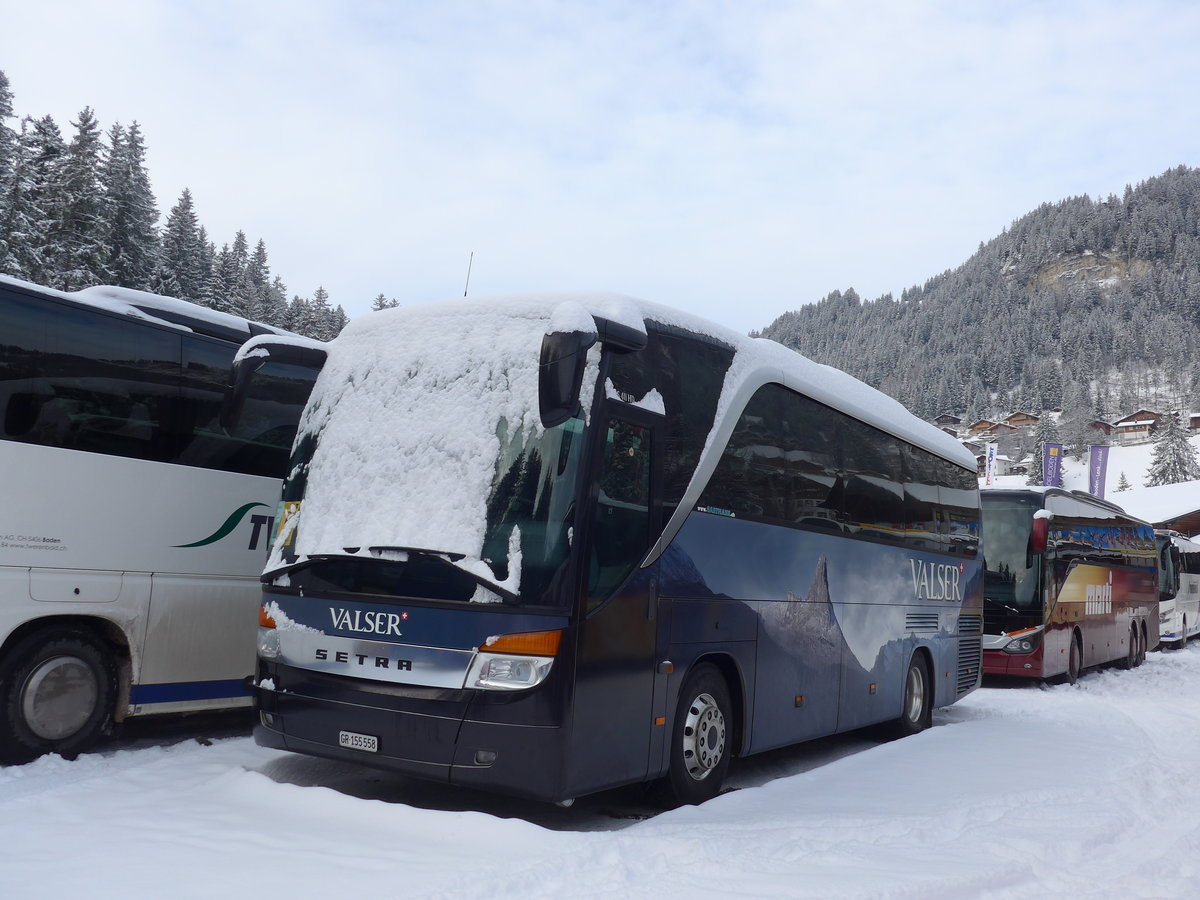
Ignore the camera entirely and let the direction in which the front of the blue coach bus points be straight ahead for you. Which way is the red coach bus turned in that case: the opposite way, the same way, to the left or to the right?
the same way

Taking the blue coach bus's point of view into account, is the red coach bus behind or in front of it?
behind

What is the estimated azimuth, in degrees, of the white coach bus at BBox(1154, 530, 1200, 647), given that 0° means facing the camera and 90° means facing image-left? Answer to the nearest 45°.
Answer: approximately 45°

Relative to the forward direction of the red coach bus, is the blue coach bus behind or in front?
in front

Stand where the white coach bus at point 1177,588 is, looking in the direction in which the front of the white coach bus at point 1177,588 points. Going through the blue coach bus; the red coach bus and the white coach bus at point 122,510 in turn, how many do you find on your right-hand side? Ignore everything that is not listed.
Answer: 0

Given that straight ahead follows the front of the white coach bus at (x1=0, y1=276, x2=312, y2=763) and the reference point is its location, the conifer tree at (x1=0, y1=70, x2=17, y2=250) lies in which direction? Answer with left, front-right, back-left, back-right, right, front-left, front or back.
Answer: back-right

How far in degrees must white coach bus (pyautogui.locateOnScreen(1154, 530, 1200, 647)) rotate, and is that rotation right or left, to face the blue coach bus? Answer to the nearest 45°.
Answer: approximately 45° to its left

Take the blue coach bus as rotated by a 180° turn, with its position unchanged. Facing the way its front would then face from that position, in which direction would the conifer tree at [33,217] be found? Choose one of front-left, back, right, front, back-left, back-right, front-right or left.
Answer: left

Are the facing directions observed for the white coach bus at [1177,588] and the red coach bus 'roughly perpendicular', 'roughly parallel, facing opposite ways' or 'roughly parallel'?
roughly parallel

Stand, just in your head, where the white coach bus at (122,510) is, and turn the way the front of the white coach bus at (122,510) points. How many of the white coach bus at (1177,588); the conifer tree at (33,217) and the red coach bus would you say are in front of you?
0

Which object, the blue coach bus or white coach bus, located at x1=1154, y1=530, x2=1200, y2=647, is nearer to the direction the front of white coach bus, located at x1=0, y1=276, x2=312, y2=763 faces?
the blue coach bus

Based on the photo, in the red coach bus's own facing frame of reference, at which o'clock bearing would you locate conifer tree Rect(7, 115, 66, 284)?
The conifer tree is roughly at 2 o'clock from the red coach bus.

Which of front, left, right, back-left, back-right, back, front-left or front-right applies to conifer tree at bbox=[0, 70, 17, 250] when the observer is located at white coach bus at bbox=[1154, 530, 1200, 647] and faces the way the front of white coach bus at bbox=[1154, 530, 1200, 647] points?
front-right

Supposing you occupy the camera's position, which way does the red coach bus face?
facing the viewer and to the left of the viewer

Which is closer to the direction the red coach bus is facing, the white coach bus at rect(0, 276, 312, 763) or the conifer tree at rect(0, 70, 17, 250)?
the white coach bus

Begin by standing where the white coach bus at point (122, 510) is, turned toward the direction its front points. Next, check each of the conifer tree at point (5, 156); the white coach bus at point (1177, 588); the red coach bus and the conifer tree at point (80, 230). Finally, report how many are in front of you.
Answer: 0

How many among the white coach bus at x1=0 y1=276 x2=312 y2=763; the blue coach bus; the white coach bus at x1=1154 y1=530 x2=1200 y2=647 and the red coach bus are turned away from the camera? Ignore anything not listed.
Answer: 0
